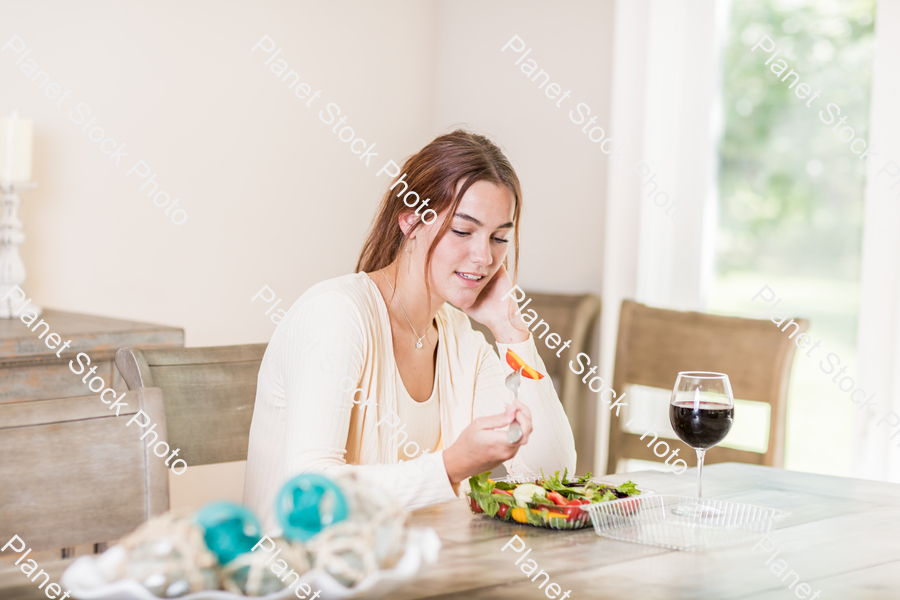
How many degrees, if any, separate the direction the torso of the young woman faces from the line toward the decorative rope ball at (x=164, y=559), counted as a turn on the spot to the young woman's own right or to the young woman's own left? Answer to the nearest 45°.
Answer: approximately 45° to the young woman's own right

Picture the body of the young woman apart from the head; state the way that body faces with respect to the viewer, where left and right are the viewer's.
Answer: facing the viewer and to the right of the viewer

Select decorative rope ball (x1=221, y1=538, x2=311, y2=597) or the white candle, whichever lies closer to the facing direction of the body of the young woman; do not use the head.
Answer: the decorative rope ball

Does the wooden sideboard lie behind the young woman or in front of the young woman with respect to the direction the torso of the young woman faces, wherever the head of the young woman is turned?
behind

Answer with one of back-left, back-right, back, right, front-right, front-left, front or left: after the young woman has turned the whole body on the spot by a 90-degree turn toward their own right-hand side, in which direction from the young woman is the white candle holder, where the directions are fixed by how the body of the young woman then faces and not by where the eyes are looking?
right

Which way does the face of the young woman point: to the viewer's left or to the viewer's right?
to the viewer's right

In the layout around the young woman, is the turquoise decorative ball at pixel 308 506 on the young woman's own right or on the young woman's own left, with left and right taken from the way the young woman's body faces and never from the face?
on the young woman's own right
